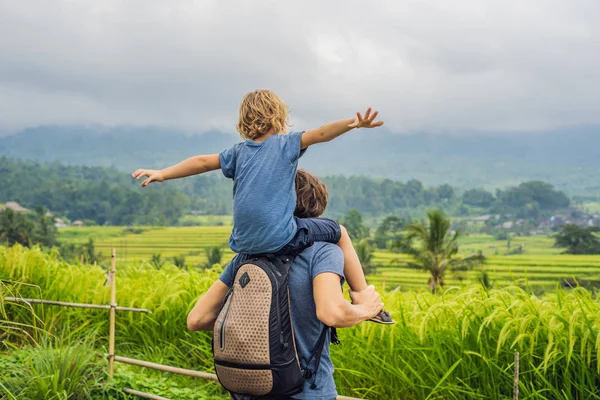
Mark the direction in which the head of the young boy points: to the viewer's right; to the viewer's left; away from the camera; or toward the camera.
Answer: away from the camera

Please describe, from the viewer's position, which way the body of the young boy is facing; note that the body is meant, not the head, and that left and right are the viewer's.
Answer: facing away from the viewer and to the right of the viewer

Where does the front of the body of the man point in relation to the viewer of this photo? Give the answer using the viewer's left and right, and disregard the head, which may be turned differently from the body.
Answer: facing away from the viewer and to the right of the viewer

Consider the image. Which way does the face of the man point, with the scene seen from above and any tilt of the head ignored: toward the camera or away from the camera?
away from the camera
